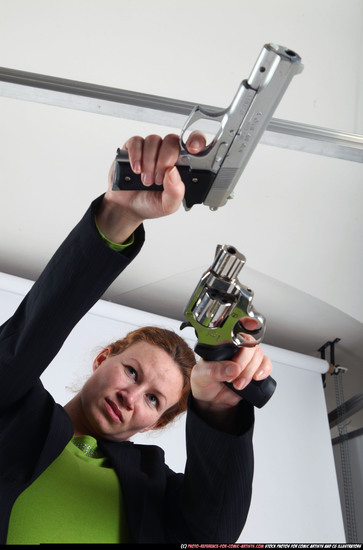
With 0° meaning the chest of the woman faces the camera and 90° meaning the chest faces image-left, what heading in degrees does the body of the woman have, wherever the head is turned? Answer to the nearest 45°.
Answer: approximately 0°

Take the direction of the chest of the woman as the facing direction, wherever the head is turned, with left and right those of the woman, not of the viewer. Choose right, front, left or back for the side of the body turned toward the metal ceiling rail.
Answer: back
